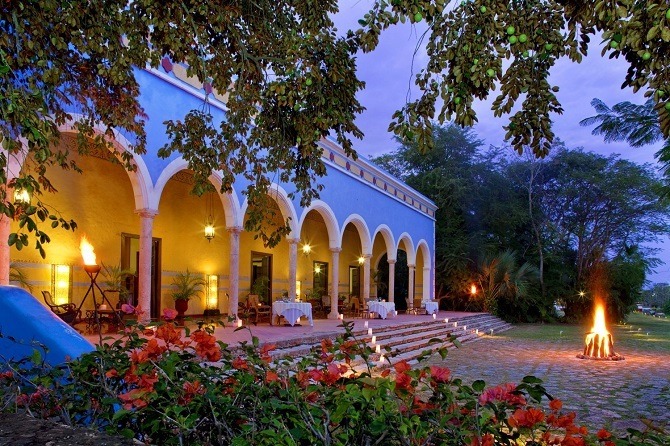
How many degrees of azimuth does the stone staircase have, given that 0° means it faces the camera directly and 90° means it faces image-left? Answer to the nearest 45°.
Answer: approximately 315°

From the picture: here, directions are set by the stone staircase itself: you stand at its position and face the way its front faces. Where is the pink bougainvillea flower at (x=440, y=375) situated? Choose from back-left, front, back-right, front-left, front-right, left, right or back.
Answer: front-right

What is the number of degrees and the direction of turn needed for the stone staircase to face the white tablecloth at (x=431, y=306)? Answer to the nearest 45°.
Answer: approximately 135° to its left

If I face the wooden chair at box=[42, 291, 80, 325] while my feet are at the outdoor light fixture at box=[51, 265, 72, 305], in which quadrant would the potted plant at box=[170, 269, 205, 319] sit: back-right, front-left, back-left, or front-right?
back-left

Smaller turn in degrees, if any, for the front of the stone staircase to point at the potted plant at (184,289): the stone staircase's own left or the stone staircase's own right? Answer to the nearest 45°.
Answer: approximately 135° to the stone staircase's own right

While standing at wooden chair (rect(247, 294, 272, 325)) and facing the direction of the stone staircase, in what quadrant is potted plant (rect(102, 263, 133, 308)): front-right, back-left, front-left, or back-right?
back-right

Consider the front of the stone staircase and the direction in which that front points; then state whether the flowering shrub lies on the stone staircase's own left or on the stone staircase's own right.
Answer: on the stone staircase's own right

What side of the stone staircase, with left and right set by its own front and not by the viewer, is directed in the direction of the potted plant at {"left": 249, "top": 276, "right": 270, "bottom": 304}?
back

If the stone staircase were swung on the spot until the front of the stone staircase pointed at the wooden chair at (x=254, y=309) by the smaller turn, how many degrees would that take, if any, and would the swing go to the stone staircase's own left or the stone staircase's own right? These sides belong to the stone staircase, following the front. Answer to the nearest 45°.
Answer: approximately 135° to the stone staircase's own right

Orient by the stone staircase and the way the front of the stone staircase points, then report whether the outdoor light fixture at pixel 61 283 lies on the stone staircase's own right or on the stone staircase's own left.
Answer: on the stone staircase's own right

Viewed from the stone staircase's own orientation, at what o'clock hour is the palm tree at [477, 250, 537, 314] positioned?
The palm tree is roughly at 8 o'clock from the stone staircase.

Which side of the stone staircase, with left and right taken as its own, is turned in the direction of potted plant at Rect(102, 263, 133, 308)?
right
